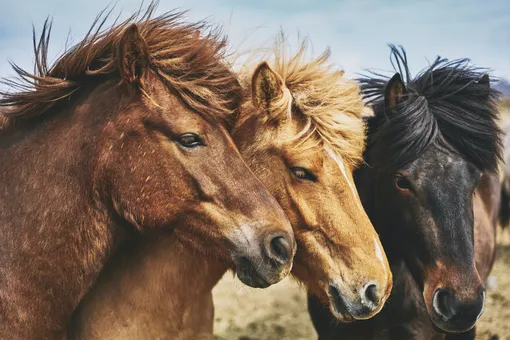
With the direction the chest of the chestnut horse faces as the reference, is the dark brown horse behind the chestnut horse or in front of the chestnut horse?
in front

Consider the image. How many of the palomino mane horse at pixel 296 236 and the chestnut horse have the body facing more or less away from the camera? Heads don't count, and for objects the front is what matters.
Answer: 0

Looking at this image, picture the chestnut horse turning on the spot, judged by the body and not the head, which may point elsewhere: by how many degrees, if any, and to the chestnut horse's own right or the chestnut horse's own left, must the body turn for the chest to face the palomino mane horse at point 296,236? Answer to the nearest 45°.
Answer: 0° — it already faces it

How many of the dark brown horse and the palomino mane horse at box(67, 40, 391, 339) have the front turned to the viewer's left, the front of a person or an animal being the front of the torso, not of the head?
0

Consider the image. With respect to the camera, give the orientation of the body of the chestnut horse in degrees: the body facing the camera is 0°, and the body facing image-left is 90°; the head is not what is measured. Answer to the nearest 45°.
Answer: approximately 270°

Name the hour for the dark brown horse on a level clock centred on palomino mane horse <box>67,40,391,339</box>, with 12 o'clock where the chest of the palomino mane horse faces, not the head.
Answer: The dark brown horse is roughly at 10 o'clock from the palomino mane horse.

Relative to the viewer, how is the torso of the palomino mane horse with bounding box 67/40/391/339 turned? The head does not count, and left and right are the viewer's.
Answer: facing the viewer and to the right of the viewer

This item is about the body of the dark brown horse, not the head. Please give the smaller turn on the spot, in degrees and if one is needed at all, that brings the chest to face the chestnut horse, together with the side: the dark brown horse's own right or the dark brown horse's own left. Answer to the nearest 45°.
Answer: approximately 90° to the dark brown horse's own right

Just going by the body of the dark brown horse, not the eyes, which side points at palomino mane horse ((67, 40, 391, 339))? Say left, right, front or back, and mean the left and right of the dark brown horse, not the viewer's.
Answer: right
